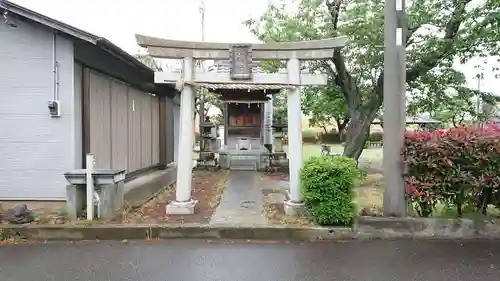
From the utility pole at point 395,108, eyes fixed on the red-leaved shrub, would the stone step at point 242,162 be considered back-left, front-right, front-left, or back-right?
back-left

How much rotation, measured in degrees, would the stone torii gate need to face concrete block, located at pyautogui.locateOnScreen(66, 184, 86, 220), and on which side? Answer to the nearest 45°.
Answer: approximately 90° to its right

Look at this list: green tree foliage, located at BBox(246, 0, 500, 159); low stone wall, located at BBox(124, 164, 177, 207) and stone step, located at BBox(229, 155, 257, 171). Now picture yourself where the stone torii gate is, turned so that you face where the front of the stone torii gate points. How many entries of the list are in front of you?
0

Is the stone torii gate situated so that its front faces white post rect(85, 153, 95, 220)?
no

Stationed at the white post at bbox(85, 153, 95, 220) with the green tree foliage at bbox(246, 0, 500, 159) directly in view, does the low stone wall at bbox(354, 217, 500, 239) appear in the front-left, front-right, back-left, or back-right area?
front-right

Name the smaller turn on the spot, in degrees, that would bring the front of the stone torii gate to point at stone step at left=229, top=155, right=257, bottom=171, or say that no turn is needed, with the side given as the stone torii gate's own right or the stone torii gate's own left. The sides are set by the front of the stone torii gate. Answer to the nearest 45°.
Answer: approximately 180°

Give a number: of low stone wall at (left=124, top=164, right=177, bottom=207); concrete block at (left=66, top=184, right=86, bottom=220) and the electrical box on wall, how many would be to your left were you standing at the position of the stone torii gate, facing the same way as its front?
0

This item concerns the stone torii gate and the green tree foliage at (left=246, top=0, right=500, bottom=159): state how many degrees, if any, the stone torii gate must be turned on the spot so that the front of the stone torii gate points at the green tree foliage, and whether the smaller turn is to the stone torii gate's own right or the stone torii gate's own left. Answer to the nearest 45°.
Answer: approximately 135° to the stone torii gate's own left

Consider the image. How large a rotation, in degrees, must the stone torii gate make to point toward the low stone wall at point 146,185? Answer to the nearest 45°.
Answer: approximately 135° to its right

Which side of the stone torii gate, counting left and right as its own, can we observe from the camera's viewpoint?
front

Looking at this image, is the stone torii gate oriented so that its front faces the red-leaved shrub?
no

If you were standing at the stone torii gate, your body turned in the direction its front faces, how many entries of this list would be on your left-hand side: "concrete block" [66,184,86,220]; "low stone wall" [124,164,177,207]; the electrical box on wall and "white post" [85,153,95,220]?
0
